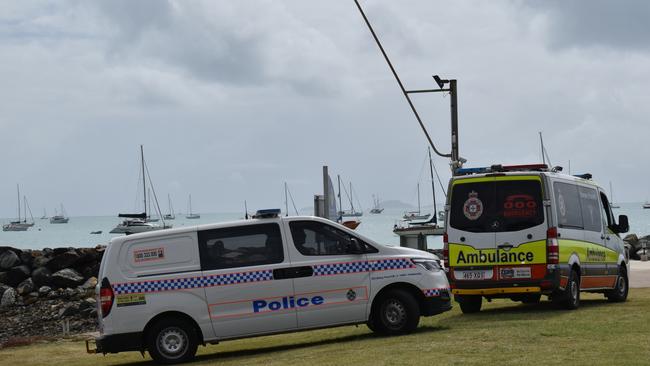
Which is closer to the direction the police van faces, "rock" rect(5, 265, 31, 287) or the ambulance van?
the ambulance van

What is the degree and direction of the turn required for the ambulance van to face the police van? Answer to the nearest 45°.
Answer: approximately 180°

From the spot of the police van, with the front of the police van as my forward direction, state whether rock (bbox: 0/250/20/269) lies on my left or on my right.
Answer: on my left

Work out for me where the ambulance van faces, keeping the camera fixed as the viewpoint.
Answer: facing away from the viewer and to the right of the viewer

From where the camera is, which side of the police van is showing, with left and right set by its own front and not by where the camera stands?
right

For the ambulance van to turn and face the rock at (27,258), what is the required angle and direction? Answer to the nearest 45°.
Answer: approximately 90° to its left
